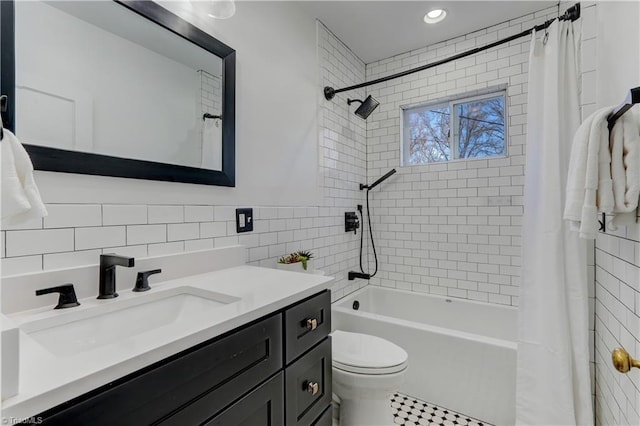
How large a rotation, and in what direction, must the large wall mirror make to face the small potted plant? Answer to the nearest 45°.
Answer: approximately 45° to its left

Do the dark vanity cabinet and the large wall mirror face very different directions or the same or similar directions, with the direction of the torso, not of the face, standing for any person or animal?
same or similar directions

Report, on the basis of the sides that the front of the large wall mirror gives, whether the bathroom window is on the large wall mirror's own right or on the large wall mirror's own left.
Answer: on the large wall mirror's own left

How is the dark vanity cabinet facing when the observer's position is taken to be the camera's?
facing the viewer and to the right of the viewer

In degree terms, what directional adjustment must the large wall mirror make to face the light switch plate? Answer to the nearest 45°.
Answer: approximately 45° to its left

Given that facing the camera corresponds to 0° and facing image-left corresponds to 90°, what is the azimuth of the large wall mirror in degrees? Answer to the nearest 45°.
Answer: approximately 315°

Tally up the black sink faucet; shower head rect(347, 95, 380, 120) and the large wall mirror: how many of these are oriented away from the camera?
0

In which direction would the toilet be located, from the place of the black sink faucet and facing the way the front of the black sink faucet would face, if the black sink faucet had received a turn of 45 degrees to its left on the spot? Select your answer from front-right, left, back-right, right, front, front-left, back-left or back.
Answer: front

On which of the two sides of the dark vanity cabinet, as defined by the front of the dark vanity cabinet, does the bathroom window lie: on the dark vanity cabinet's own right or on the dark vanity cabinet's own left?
on the dark vanity cabinet's own left

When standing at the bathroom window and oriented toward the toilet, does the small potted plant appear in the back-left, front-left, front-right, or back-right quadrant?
front-right

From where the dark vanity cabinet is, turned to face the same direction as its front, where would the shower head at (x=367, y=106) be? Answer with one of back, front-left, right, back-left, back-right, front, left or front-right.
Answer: left
